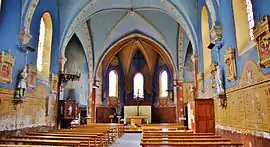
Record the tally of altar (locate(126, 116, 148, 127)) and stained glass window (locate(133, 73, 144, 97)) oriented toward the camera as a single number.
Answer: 2

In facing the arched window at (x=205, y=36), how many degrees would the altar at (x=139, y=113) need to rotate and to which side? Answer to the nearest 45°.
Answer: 0° — it already faces it

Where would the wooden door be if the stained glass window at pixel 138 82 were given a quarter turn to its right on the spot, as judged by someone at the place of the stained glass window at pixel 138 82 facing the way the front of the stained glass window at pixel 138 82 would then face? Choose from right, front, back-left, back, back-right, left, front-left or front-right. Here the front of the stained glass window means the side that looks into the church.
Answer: left

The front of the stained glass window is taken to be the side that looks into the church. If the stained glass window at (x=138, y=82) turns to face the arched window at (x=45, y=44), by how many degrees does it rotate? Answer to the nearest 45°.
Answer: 0° — it already faces it

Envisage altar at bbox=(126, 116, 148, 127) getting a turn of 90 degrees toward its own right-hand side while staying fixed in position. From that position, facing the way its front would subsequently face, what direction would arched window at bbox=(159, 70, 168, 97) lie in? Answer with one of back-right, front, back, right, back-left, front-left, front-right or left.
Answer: back-right

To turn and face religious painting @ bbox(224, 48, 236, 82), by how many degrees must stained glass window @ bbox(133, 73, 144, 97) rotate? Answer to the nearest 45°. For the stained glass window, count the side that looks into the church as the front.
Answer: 0° — it already faces it

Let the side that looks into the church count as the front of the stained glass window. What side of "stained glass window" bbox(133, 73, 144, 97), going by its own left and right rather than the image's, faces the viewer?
front

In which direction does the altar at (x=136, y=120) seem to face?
toward the camera

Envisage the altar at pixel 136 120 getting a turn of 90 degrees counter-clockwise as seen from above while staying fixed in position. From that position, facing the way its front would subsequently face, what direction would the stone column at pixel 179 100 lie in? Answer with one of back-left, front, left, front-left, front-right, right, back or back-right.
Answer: front-right

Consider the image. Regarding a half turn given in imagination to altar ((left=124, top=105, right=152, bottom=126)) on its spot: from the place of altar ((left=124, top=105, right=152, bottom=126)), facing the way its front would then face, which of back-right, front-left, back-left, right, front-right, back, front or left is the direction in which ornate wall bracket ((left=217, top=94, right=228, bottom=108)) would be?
back
